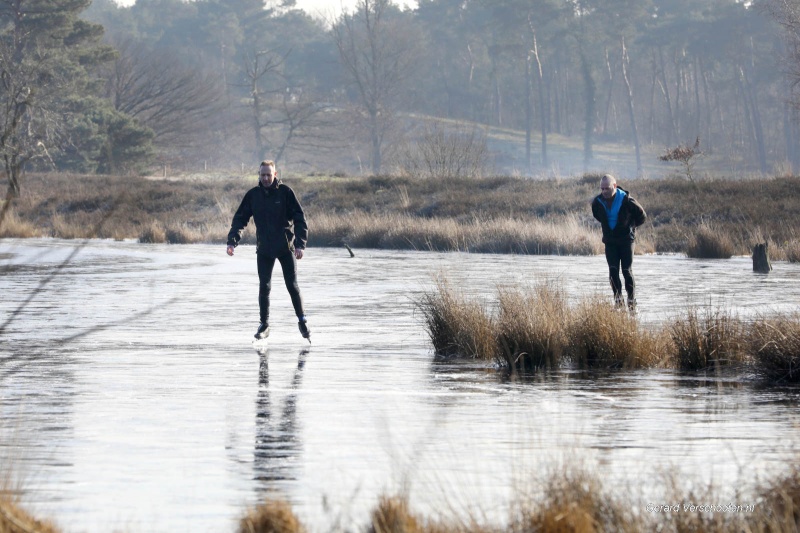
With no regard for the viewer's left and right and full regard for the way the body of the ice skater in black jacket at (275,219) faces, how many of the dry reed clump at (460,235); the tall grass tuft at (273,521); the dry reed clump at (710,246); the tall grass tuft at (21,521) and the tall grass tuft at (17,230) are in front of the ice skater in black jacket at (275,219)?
2

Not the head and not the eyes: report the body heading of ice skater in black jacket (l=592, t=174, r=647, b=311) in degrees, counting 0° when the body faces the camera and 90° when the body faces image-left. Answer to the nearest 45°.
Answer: approximately 45°

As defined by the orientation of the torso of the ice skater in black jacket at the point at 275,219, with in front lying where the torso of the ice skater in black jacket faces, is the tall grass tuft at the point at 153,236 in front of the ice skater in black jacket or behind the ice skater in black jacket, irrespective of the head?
behind

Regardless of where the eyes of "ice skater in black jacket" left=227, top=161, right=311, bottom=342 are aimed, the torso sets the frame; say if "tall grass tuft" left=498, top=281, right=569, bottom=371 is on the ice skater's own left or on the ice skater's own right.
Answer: on the ice skater's own left

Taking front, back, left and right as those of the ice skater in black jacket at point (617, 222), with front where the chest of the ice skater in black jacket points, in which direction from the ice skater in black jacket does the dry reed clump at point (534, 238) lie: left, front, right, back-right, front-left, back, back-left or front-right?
back-right

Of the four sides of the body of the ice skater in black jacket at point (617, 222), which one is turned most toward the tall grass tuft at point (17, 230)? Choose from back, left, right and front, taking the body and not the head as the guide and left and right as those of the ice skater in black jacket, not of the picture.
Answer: right

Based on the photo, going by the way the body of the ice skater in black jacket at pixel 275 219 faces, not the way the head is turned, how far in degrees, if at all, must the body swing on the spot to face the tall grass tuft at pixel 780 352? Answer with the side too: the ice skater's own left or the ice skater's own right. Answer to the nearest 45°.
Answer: approximately 45° to the ice skater's own left

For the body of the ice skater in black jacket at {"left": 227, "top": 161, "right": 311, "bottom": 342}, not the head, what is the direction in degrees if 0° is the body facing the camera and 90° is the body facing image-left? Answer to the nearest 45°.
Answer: approximately 0°
